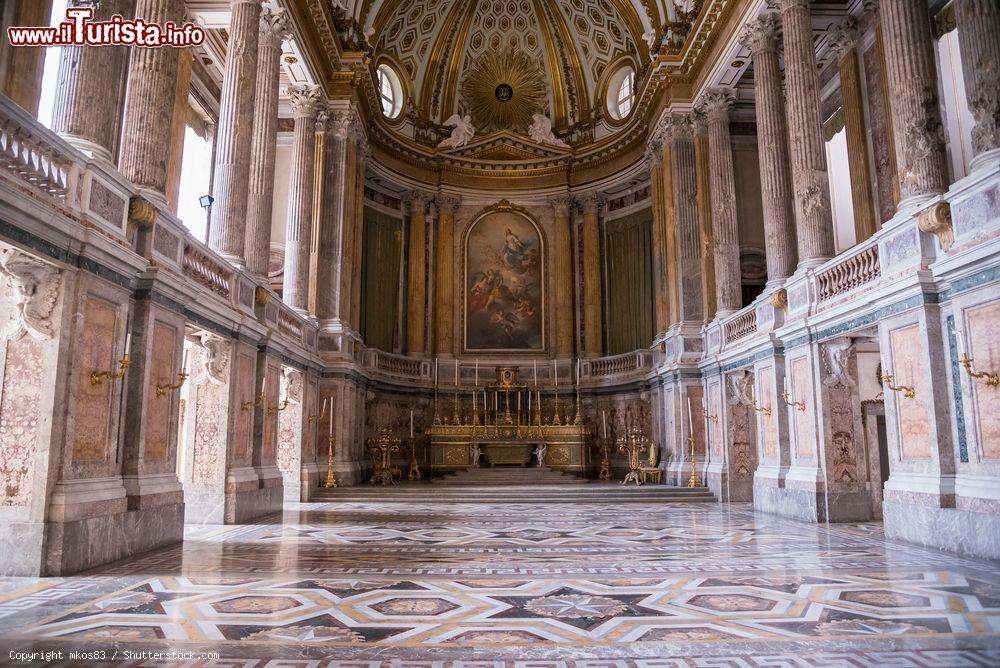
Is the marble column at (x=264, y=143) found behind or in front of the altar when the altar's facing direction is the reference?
in front

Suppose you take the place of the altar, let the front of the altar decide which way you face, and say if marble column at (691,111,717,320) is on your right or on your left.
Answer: on your left

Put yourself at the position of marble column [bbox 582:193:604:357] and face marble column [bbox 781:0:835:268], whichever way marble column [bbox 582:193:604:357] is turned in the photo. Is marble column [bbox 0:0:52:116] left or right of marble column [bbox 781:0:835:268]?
right

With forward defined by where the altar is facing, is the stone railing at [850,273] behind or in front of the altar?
in front

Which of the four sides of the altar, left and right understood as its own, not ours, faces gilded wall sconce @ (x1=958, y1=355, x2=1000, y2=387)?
front

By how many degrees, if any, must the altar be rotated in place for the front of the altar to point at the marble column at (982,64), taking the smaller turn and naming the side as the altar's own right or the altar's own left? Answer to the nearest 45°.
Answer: approximately 45° to the altar's own left

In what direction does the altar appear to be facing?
toward the camera

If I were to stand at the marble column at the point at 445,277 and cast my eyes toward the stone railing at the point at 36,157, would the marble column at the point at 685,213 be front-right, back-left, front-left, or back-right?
front-left

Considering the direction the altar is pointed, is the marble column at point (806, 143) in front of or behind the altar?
in front

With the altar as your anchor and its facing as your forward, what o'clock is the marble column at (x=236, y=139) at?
The marble column is roughly at 1 o'clock from the altar.

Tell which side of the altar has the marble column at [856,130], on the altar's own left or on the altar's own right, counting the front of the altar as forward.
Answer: on the altar's own left

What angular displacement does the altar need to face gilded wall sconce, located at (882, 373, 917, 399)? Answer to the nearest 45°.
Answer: approximately 45° to its left

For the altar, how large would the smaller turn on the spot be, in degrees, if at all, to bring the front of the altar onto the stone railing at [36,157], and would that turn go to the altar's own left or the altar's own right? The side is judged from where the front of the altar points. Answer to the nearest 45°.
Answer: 0° — it already faces it
